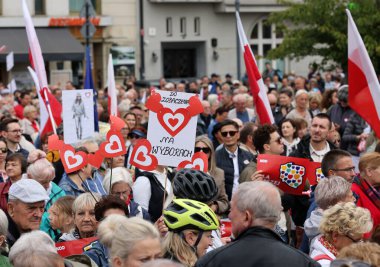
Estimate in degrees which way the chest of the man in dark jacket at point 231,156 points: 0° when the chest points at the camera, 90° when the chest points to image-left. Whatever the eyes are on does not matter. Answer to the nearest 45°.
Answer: approximately 0°

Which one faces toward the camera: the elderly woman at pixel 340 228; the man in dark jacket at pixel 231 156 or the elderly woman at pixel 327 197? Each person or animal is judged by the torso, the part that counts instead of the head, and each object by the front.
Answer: the man in dark jacket

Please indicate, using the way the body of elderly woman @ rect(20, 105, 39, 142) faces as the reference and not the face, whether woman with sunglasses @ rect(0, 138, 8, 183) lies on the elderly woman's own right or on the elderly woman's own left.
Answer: on the elderly woman's own right

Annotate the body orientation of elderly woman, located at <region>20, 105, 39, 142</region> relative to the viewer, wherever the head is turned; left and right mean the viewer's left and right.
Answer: facing the viewer and to the right of the viewer
